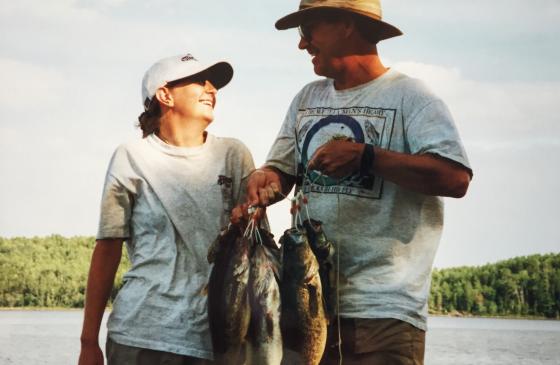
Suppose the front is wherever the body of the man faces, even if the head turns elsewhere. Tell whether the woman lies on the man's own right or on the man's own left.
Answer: on the man's own right

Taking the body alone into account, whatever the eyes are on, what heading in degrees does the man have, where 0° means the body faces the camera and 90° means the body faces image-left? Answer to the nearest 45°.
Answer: approximately 45°
